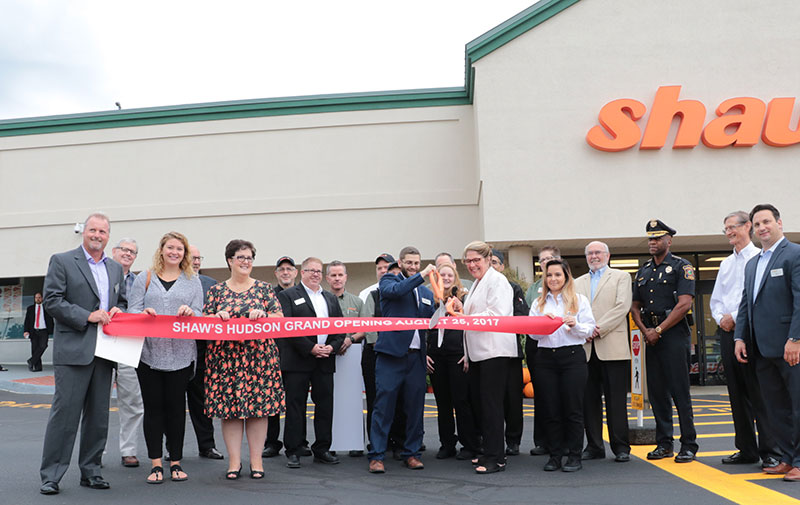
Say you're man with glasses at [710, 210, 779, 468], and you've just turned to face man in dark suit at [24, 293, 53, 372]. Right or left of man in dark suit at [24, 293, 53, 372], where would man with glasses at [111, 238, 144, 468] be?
left

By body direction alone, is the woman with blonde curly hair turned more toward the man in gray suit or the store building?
the man in gray suit

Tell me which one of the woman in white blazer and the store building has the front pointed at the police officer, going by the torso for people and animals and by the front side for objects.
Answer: the store building

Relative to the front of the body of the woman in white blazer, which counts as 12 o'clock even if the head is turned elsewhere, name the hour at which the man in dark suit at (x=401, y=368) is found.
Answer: The man in dark suit is roughly at 2 o'clock from the woman in white blazer.

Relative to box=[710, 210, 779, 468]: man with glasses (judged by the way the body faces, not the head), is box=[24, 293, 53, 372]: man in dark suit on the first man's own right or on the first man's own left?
on the first man's own right

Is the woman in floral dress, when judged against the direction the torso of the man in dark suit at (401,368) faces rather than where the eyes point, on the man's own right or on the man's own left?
on the man's own right

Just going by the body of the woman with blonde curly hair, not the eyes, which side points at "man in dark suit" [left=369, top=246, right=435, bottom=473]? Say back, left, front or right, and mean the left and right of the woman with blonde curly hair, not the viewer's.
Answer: left

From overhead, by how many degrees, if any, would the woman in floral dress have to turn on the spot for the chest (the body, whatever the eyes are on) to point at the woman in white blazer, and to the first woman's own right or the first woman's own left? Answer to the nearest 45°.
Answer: approximately 90° to the first woman's own left

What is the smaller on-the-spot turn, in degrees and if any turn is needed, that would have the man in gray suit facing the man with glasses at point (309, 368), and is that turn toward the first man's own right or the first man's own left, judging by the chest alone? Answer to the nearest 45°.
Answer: approximately 45° to the first man's own left

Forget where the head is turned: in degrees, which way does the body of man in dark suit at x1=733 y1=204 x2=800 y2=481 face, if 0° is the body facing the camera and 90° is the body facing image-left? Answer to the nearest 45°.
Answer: approximately 45°

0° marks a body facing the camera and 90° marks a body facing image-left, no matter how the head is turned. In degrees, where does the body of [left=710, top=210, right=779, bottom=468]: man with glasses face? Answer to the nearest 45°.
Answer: approximately 45°
